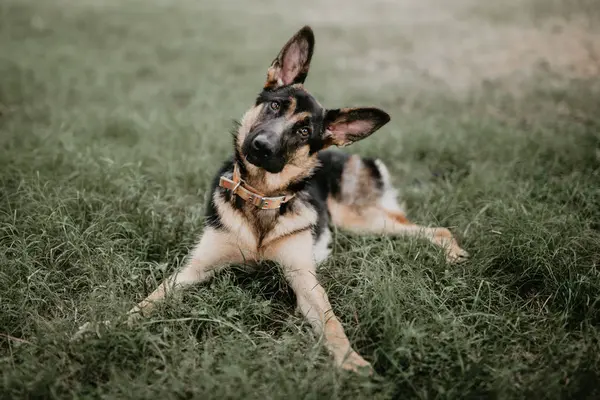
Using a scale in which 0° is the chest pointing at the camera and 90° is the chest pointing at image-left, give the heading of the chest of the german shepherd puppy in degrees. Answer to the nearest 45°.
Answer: approximately 45°
